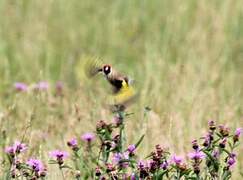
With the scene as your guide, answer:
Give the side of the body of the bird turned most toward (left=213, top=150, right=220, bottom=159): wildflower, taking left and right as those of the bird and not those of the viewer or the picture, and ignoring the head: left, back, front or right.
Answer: back

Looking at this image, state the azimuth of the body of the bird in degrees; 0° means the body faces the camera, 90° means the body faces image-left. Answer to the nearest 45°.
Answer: approximately 90°

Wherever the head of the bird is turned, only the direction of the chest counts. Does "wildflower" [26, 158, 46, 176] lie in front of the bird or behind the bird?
in front
